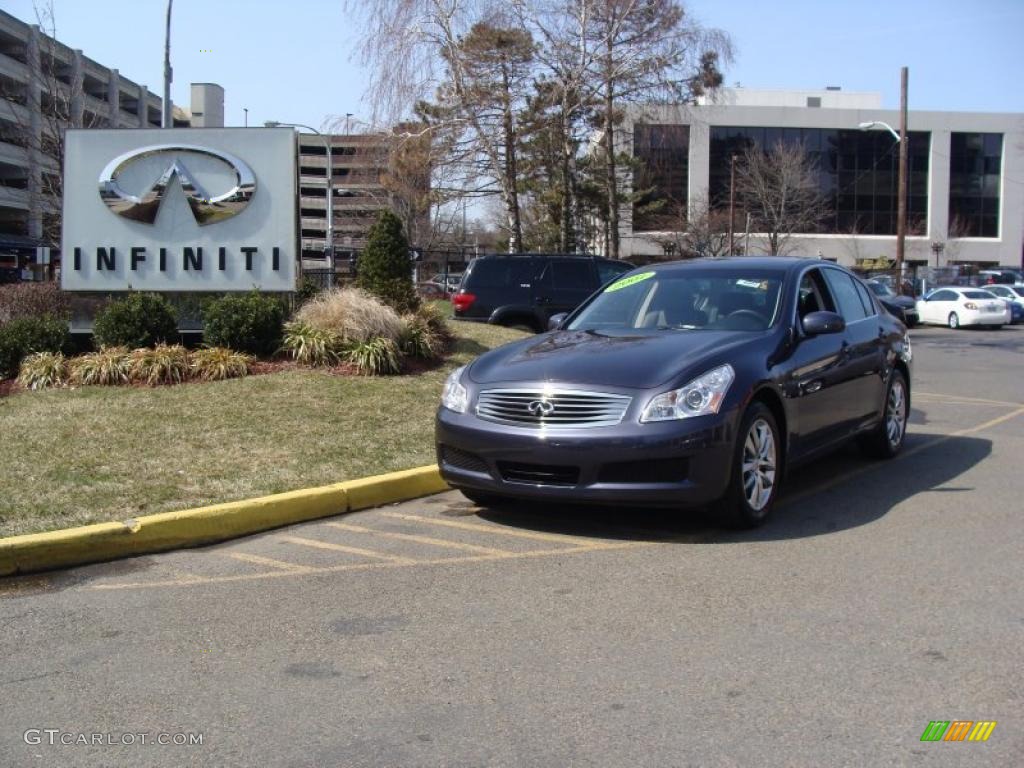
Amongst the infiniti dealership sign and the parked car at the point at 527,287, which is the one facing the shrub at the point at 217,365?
the infiniti dealership sign

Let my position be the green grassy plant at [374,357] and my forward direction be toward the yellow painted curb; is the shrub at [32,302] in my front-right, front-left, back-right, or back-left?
back-right

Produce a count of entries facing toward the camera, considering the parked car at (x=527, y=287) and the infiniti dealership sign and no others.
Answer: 1

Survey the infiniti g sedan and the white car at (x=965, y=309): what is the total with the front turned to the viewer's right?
0

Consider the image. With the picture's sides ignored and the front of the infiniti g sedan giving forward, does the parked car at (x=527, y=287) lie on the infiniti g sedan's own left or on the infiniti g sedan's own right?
on the infiniti g sedan's own right

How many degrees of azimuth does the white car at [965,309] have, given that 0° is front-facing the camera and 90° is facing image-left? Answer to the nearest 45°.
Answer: approximately 135°

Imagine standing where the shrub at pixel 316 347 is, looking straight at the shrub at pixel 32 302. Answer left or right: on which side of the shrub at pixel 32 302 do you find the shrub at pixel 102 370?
left

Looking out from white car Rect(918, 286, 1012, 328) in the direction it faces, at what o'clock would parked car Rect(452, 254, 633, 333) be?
The parked car is roughly at 8 o'clock from the white car.

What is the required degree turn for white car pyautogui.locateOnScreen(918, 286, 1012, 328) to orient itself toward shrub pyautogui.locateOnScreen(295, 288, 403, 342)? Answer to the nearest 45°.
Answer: approximately 135° to its left

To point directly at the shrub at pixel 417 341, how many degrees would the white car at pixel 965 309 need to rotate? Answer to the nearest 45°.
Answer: approximately 135° to its left

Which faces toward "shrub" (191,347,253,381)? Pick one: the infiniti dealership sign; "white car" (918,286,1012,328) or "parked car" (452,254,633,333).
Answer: the infiniti dealership sign

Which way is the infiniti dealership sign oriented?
toward the camera

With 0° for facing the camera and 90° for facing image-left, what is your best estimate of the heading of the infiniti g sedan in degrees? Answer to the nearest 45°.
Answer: approximately 45°

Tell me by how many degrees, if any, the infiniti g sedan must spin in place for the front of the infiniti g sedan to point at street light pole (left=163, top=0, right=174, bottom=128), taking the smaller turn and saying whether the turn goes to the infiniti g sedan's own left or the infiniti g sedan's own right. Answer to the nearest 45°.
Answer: approximately 90° to the infiniti g sedan's own right

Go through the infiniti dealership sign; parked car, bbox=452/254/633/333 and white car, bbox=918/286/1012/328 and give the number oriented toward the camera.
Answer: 1
